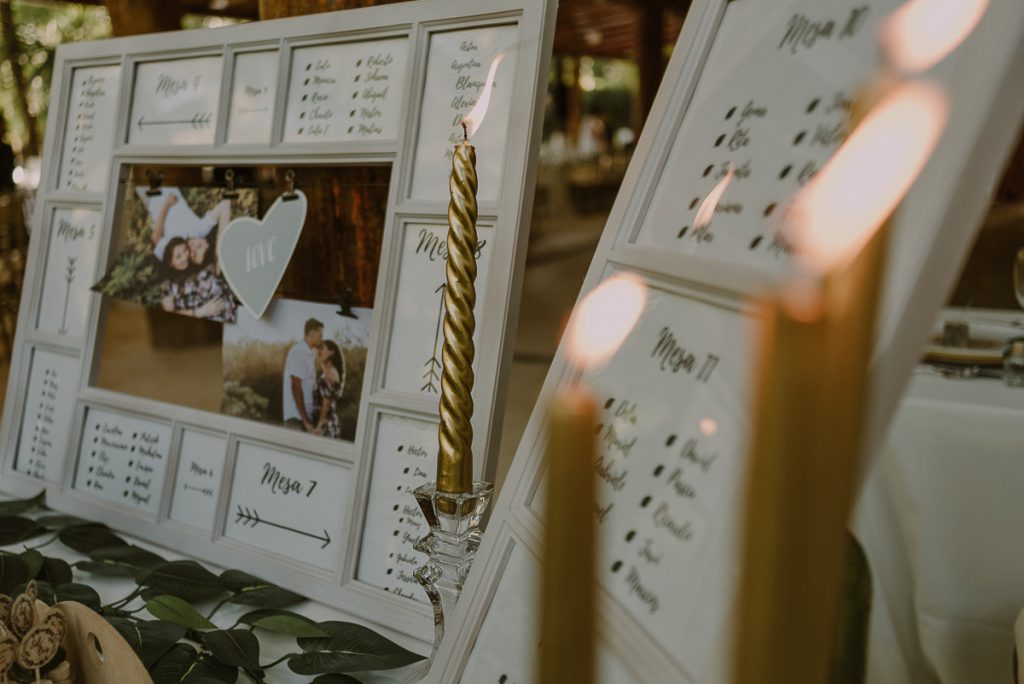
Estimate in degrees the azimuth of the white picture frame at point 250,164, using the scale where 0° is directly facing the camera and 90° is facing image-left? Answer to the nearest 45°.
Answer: approximately 45°

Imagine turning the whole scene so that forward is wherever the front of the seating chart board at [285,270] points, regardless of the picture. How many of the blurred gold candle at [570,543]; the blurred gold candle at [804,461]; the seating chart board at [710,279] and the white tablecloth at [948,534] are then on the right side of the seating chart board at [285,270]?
0

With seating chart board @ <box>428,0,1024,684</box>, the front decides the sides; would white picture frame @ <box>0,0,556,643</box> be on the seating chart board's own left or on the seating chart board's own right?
on the seating chart board's own right

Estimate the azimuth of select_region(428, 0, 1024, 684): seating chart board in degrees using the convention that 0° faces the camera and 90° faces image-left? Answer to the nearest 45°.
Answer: approximately 45°

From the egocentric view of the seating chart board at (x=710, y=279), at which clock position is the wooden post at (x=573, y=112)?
The wooden post is roughly at 4 o'clock from the seating chart board.

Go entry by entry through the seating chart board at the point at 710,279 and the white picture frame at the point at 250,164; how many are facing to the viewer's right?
0

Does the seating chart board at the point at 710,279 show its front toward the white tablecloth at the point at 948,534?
no
